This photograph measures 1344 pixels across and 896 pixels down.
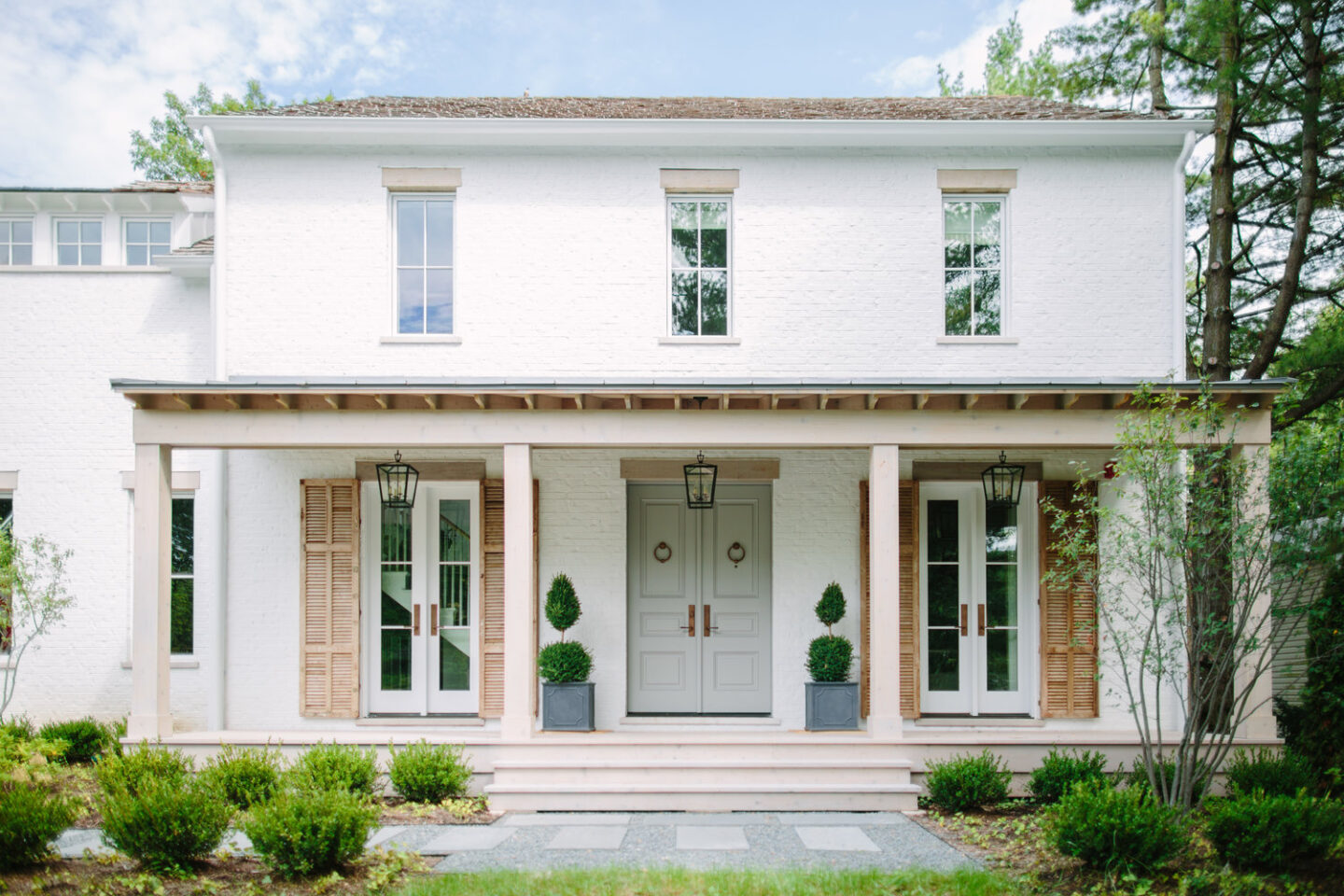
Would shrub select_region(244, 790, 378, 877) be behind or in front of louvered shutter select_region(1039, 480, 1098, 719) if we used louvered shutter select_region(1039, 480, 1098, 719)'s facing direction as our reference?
in front

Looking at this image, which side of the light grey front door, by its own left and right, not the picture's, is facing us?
front

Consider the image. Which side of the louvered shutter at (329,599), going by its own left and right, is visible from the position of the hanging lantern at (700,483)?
left

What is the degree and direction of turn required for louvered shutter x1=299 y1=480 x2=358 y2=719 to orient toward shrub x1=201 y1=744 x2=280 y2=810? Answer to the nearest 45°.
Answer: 0° — it already faces it

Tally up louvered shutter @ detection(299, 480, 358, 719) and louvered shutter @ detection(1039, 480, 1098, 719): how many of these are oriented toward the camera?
2

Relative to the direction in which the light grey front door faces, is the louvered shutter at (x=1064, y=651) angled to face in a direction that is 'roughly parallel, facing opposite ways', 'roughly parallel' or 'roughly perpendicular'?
roughly parallel

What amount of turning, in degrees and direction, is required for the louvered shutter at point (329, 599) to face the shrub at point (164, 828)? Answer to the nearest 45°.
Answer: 0° — it already faces it

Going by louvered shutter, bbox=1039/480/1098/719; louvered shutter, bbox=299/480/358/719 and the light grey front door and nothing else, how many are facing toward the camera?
3

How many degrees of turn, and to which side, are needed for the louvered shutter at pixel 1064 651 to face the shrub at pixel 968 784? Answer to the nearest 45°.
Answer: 0° — it already faces it

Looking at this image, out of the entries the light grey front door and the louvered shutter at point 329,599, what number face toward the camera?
2

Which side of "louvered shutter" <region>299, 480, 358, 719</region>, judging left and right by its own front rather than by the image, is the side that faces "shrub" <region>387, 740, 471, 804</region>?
front

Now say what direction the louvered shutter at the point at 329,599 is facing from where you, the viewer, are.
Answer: facing the viewer
